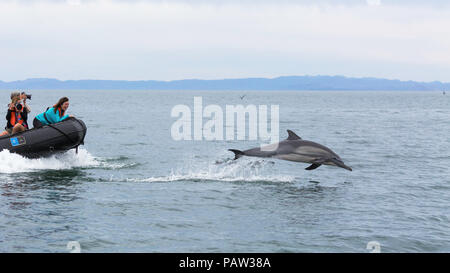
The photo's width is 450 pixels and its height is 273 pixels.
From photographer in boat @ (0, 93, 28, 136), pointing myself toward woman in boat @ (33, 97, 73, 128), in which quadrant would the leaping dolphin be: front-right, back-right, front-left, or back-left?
front-right

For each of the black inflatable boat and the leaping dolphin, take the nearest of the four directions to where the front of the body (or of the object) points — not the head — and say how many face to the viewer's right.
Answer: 2

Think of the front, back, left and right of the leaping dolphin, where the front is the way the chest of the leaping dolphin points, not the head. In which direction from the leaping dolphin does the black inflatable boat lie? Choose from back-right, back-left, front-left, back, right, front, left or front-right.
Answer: back

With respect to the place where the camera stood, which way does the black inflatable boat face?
facing to the right of the viewer

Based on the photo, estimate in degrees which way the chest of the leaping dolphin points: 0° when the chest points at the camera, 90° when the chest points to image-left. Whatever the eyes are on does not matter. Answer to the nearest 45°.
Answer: approximately 270°

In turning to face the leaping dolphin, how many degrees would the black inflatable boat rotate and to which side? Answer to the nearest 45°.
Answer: approximately 45° to its right
